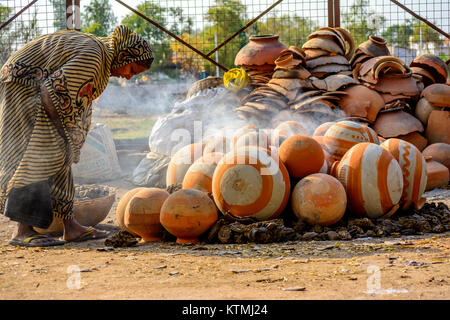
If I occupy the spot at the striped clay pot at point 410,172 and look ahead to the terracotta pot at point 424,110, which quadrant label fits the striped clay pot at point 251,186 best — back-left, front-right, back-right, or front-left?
back-left

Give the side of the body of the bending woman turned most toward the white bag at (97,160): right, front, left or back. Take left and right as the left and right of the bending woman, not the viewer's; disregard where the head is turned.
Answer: left

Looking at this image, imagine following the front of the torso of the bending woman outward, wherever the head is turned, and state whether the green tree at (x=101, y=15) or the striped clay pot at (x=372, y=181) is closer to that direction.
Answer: the striped clay pot

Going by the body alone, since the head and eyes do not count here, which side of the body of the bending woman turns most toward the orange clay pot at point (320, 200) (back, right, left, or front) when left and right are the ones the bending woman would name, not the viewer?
front

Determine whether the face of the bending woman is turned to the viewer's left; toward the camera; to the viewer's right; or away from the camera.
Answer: to the viewer's right

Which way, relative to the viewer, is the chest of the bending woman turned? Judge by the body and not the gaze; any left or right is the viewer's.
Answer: facing to the right of the viewer

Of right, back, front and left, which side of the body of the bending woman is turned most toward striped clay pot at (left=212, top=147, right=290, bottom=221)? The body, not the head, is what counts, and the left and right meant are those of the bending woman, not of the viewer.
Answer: front

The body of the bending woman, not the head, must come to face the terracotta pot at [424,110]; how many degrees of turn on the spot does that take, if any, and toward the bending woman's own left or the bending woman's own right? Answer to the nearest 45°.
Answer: approximately 45° to the bending woman's own left
